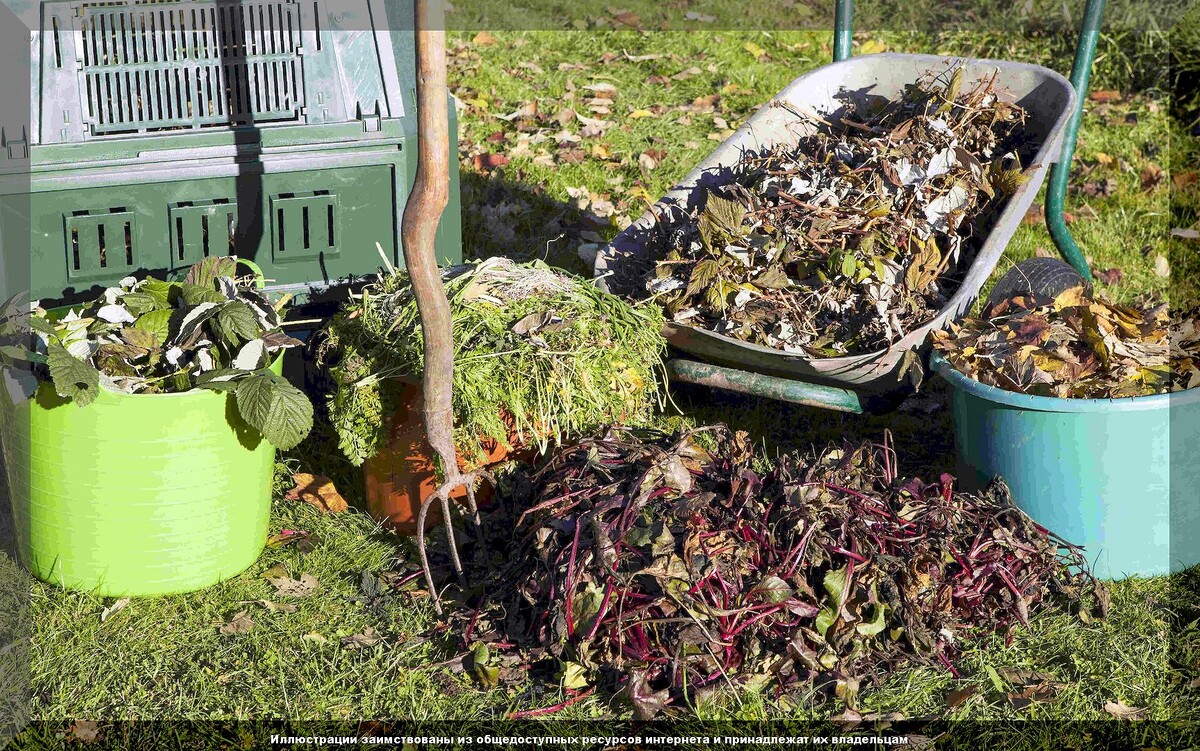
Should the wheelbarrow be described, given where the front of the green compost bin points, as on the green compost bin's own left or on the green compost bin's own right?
on the green compost bin's own left

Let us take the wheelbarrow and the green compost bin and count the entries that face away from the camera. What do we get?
0

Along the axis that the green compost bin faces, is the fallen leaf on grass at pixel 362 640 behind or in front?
in front

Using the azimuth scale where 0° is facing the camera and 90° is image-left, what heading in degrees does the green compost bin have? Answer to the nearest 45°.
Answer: approximately 0°

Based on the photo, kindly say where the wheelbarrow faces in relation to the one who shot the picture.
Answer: facing the viewer and to the left of the viewer

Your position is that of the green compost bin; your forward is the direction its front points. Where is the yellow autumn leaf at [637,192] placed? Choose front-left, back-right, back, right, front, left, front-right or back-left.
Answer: back-left

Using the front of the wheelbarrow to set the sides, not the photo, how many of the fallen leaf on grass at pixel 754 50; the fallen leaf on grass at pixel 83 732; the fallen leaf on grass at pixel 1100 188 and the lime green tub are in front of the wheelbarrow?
2

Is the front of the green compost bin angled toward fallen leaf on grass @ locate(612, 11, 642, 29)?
no

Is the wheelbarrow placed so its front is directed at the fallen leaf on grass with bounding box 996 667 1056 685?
no
